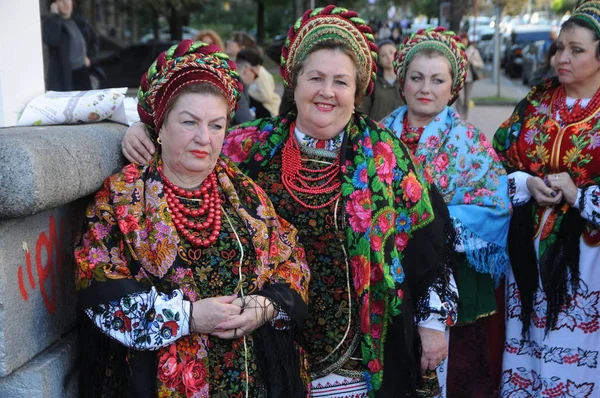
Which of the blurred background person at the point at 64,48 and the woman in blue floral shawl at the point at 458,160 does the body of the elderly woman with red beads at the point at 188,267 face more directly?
the woman in blue floral shawl

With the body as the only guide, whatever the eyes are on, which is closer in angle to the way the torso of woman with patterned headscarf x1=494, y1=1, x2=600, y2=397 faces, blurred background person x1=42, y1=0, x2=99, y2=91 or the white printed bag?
the white printed bag

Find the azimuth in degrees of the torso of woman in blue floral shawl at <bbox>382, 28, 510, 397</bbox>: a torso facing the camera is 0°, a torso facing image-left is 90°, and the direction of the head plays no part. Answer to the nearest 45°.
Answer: approximately 45°

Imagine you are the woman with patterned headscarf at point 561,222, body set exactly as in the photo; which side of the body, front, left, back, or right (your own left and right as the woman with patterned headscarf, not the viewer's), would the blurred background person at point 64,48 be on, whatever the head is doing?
right

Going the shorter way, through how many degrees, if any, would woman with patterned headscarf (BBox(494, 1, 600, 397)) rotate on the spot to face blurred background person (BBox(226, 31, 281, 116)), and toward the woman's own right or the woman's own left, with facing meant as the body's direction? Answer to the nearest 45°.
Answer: approximately 90° to the woman's own right

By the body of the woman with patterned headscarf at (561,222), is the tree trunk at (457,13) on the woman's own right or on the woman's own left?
on the woman's own right

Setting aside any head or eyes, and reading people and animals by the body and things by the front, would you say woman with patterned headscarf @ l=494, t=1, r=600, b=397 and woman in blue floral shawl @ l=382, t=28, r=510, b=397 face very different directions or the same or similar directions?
same or similar directions

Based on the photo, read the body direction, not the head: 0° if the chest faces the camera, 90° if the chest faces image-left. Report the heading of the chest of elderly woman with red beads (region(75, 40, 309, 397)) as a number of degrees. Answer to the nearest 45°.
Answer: approximately 315°

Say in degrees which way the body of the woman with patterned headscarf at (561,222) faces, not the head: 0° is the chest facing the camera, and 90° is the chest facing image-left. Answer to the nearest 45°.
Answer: approximately 45°

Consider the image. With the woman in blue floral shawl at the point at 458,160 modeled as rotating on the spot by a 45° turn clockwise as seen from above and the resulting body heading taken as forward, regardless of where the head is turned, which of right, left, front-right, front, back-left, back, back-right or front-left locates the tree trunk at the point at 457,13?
right

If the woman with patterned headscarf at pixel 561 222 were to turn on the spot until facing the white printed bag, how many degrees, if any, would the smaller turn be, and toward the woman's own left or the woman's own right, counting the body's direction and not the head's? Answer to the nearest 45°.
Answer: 0° — they already face it

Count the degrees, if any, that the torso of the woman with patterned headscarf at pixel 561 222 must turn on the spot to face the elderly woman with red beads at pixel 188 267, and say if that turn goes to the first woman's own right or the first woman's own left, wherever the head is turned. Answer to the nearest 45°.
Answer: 0° — they already face them

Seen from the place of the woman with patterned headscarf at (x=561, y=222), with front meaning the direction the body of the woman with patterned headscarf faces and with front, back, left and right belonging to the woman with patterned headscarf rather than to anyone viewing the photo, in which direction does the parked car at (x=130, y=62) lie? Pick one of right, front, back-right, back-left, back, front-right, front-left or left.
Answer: right

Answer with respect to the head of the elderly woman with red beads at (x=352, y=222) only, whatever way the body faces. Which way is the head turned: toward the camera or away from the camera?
toward the camera

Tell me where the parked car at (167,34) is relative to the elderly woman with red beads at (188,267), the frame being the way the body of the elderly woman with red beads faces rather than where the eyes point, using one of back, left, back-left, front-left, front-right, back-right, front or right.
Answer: back-left

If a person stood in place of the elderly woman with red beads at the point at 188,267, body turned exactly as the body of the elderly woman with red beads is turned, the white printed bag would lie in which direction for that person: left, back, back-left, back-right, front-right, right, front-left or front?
back
